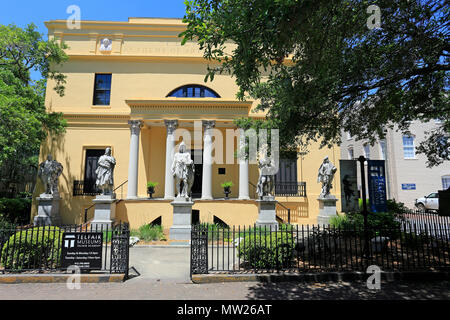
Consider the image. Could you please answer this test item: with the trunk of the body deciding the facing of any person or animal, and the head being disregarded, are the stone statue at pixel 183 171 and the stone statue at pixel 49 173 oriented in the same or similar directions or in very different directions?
same or similar directions

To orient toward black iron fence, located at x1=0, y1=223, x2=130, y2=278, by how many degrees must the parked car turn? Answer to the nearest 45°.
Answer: approximately 90° to its left

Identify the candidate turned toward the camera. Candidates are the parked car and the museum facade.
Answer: the museum facade

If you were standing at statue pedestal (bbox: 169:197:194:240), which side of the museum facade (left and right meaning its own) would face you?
front

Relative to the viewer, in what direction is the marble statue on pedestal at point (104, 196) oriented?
toward the camera

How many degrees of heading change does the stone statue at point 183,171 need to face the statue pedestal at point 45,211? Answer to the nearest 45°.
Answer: approximately 135° to its right

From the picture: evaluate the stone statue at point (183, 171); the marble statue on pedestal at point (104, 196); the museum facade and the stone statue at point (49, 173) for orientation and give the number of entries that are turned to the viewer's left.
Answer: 0

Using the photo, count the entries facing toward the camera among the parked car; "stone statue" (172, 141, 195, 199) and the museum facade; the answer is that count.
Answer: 2

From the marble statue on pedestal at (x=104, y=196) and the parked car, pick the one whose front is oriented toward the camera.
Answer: the marble statue on pedestal

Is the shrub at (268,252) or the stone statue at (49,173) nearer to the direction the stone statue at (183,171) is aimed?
the shrub

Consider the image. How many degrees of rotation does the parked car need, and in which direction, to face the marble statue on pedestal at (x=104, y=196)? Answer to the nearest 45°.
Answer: approximately 45° to its left

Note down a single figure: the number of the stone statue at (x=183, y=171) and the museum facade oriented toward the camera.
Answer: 2

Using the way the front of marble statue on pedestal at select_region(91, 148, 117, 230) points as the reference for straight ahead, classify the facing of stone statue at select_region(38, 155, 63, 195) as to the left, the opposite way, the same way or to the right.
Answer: the same way

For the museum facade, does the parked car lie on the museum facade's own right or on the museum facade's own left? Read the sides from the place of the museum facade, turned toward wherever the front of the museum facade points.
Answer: on the museum facade's own left

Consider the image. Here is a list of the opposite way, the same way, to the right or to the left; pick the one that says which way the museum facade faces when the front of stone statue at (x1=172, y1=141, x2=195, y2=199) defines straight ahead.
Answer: the same way

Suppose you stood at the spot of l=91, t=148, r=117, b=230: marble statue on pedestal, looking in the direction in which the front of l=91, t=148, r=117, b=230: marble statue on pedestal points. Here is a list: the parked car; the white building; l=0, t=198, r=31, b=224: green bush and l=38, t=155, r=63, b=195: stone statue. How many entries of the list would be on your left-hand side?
2

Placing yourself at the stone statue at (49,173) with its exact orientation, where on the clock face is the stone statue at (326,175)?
the stone statue at (326,175) is roughly at 10 o'clock from the stone statue at (49,173).

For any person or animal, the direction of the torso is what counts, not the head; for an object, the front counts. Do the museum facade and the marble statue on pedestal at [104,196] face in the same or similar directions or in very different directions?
same or similar directions

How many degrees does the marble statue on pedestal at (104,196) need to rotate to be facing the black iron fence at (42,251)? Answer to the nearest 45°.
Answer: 0° — it already faces it

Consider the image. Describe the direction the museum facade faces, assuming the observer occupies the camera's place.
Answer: facing the viewer

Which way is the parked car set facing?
to the viewer's left
